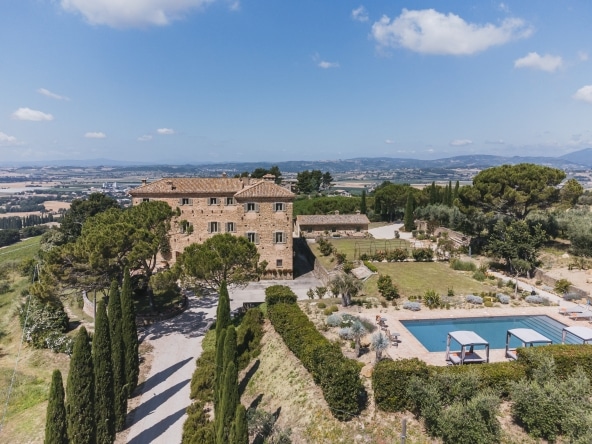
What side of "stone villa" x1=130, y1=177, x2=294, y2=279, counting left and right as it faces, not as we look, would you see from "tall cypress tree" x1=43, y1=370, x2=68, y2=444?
front

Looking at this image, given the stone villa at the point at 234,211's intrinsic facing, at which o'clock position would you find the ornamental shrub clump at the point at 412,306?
The ornamental shrub clump is roughly at 11 o'clock from the stone villa.

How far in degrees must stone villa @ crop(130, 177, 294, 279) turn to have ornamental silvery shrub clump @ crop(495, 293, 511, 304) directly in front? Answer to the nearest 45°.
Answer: approximately 45° to its left

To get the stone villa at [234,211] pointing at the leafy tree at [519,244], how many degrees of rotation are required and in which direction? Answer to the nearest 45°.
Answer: approximately 45° to its left

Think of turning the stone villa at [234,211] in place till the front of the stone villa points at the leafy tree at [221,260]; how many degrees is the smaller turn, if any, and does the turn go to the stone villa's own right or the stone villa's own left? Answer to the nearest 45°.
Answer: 0° — it already faces it

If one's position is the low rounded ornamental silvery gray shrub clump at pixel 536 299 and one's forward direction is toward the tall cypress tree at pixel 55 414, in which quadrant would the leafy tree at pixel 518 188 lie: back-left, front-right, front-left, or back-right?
back-right

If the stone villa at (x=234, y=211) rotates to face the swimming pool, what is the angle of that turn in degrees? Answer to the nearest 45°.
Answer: approximately 45° to its left

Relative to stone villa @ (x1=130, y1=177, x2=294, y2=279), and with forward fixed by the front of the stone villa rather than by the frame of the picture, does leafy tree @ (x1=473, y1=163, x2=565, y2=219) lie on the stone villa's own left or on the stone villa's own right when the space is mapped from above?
on the stone villa's own left

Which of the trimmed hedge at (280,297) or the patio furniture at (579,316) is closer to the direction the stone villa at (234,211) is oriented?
the trimmed hedge

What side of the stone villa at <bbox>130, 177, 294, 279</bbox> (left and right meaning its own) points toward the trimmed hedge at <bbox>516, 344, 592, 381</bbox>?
front

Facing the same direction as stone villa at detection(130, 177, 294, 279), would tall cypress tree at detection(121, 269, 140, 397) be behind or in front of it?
in front

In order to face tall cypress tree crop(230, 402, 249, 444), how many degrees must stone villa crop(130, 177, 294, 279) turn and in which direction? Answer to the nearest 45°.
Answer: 0° — it already faces it

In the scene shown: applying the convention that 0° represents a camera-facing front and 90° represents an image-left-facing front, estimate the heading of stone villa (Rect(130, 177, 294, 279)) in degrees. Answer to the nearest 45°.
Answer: approximately 0°

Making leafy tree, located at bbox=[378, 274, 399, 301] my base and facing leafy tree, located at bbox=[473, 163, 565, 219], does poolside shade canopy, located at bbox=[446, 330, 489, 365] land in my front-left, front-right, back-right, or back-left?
back-right

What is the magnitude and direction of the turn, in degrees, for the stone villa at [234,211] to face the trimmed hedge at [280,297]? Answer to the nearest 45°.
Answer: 0° — it already faces it
